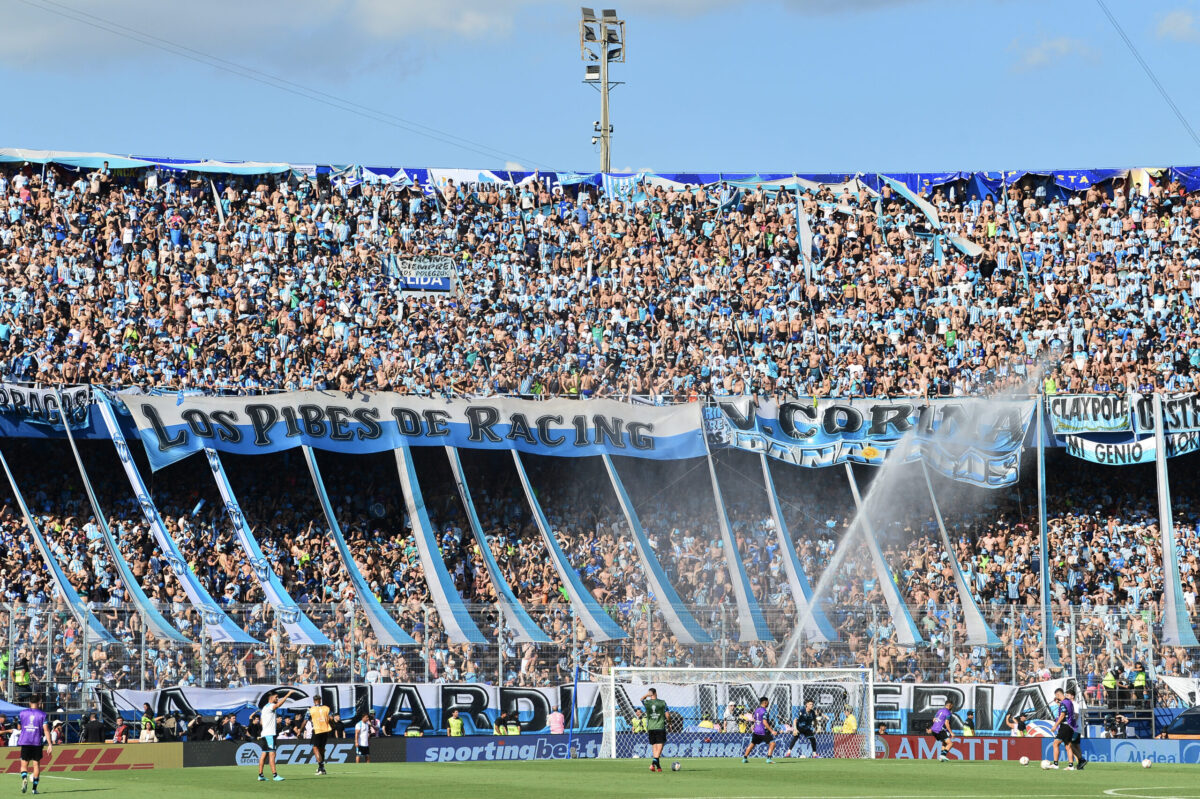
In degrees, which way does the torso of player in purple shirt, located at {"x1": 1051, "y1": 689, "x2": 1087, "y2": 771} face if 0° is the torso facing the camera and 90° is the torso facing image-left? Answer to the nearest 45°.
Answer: approximately 90°

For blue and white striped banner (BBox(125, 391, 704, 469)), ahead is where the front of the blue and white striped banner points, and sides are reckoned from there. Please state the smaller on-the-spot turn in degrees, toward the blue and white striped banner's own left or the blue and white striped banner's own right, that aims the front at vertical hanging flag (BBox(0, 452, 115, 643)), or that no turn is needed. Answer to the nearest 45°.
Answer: approximately 90° to the blue and white striped banner's own right

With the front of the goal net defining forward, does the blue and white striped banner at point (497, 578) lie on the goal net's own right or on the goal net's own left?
on the goal net's own right

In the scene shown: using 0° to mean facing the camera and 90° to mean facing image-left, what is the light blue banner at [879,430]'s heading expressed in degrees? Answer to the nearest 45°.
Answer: approximately 0°

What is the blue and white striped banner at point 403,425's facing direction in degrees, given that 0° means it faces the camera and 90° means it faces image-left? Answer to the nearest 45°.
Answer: approximately 0°

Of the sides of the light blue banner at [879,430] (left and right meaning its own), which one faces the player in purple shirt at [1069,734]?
front

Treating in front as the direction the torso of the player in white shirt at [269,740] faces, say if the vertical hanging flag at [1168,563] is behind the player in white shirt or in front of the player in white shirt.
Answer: in front
